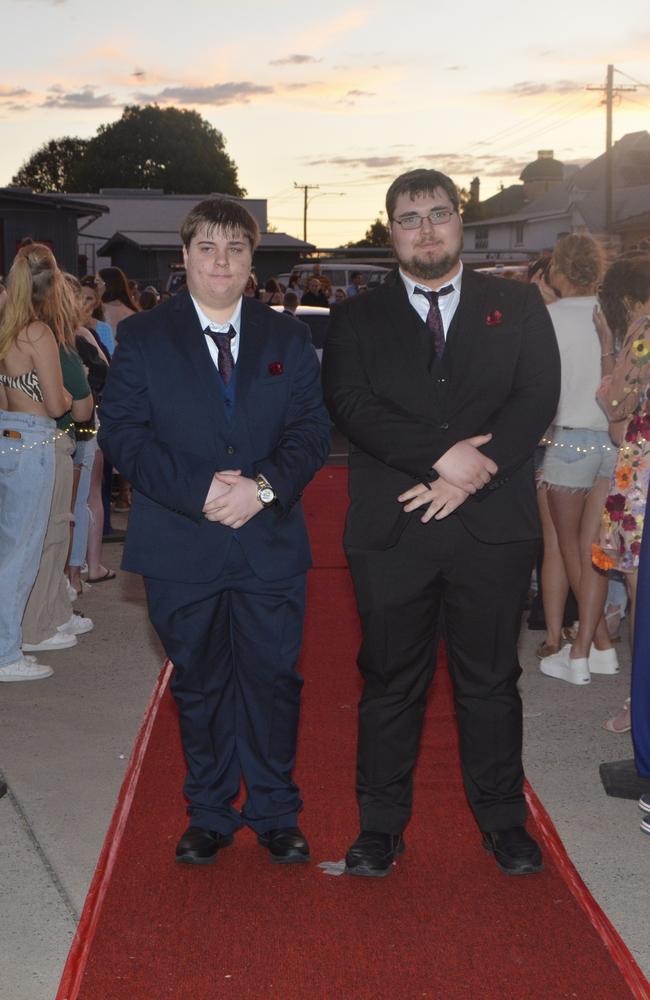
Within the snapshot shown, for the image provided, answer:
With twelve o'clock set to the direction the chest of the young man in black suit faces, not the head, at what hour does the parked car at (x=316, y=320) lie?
The parked car is roughly at 6 o'clock from the young man in black suit.

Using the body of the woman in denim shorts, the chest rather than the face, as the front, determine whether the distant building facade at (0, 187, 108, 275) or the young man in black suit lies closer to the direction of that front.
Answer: the distant building facade

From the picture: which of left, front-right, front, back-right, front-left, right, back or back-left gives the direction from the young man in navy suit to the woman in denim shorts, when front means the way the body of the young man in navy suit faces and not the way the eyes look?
back-left

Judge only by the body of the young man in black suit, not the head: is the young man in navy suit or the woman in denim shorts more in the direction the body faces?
the young man in navy suit

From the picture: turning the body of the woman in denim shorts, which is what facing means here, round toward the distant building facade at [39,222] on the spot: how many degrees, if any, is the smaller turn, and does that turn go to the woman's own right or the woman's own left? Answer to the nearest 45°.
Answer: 0° — they already face it

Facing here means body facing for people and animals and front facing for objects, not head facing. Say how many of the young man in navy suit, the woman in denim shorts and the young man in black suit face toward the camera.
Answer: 2

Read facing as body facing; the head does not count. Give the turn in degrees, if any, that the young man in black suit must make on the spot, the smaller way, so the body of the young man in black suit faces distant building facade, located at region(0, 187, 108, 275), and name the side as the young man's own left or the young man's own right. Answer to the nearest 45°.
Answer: approximately 180°

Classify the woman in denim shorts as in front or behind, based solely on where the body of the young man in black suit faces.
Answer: behind

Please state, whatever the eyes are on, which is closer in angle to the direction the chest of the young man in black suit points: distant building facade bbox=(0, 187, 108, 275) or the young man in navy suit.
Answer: the young man in navy suit

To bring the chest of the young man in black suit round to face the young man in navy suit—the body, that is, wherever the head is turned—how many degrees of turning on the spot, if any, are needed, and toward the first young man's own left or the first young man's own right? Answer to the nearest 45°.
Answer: approximately 90° to the first young man's own right

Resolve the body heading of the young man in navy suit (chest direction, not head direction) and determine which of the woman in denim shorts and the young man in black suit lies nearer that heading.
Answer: the young man in black suit
